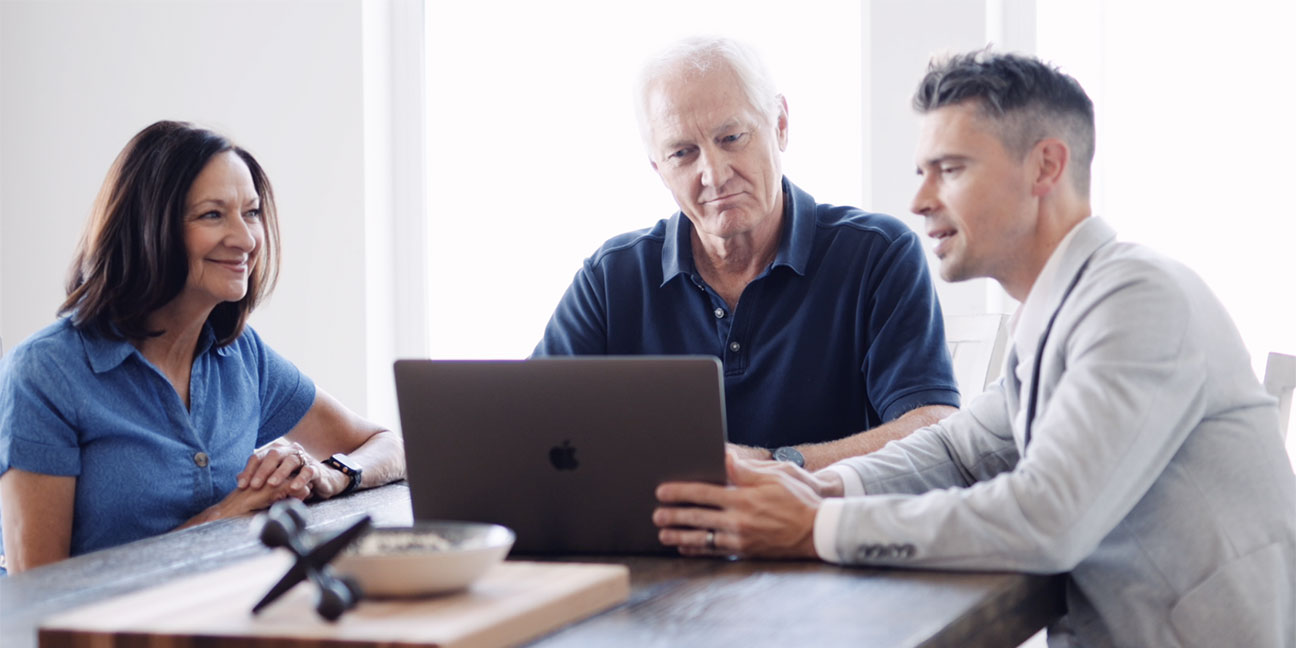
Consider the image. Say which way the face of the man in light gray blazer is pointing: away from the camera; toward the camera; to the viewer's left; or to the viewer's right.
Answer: to the viewer's left

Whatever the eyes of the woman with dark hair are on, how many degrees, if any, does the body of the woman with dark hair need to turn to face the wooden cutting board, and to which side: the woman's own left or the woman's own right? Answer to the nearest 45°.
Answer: approximately 45° to the woman's own right

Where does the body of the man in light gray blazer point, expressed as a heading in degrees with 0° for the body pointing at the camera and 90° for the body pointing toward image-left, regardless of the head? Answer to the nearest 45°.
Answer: approximately 90°

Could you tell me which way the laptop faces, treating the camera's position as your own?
facing away from the viewer

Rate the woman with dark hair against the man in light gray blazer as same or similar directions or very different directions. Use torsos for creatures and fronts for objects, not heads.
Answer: very different directions

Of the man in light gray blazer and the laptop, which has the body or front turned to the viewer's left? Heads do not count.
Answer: the man in light gray blazer

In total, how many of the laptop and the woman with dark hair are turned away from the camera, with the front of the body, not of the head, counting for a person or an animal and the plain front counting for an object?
1

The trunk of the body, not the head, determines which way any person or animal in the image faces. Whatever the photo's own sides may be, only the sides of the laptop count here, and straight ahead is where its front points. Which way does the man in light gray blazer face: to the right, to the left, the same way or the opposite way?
to the left

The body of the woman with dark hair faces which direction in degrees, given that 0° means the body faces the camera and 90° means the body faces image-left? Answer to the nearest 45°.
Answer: approximately 315°
